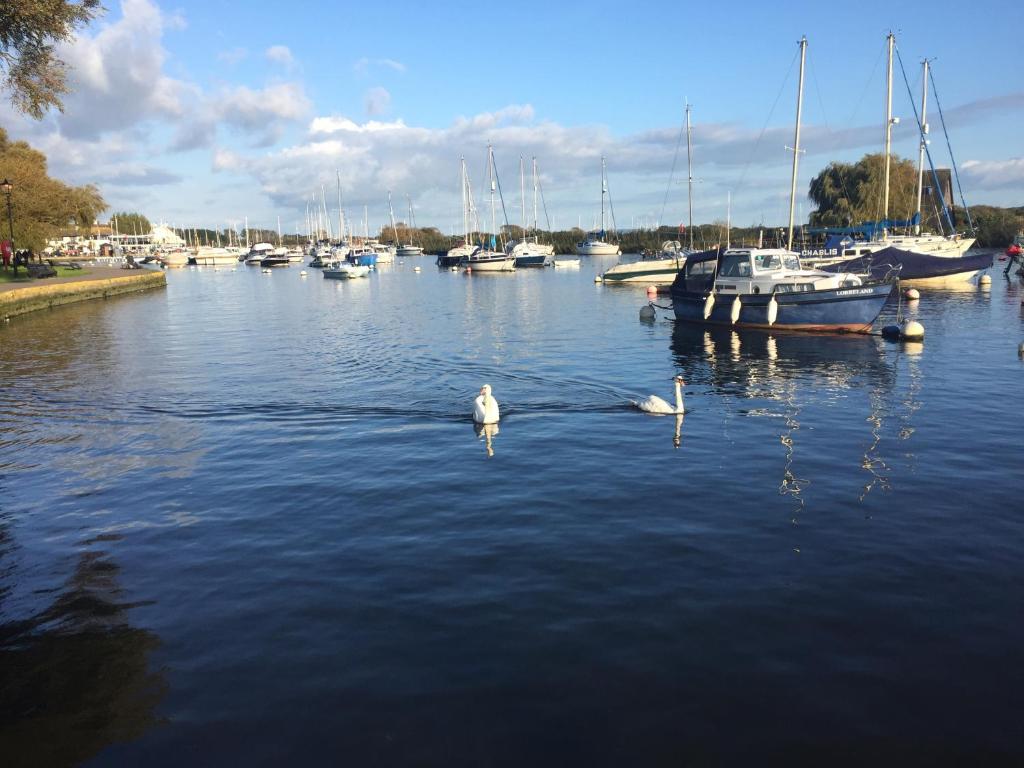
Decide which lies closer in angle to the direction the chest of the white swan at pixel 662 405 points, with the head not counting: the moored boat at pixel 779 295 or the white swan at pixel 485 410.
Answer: the moored boat

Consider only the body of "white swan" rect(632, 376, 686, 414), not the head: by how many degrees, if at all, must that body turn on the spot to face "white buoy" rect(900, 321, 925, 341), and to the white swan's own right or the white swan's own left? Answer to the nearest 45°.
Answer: approximately 45° to the white swan's own left

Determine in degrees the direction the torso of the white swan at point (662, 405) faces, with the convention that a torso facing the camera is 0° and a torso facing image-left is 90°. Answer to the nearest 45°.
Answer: approximately 270°

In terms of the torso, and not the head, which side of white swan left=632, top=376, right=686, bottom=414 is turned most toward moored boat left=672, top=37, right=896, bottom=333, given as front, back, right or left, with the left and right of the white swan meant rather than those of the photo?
left

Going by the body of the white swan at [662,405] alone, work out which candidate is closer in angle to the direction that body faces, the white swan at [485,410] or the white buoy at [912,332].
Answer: the white buoy

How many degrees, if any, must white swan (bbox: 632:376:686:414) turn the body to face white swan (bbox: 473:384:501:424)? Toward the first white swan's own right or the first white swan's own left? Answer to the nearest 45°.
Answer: approximately 135° to the first white swan's own right

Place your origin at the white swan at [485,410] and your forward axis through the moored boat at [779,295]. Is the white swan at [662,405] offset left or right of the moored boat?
right
